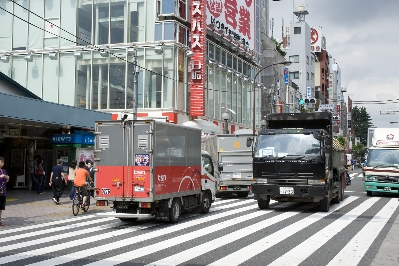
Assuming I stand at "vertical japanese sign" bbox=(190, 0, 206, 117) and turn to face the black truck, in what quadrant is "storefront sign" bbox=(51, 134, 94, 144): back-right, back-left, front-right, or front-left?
front-right

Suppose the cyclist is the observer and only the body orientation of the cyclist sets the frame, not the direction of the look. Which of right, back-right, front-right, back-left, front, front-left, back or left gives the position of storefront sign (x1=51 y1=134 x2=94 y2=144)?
front-left

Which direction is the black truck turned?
toward the camera

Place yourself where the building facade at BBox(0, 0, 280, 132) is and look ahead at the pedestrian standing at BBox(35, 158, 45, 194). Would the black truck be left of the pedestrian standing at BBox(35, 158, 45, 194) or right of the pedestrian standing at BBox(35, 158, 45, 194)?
left

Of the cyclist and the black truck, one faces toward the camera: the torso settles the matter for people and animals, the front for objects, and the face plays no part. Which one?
the black truck

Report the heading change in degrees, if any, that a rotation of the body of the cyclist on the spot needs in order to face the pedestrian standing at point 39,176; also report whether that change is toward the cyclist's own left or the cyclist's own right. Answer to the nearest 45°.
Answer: approximately 45° to the cyclist's own left

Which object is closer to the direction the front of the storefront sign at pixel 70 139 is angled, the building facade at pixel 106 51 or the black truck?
the black truck

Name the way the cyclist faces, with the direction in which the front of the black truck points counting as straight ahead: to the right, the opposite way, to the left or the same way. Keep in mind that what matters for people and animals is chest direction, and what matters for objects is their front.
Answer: the opposite way

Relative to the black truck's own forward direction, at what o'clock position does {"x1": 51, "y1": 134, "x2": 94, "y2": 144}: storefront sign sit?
The storefront sign is roughly at 4 o'clock from the black truck.

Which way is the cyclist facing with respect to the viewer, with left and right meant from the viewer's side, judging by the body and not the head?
facing away from the viewer and to the right of the viewer

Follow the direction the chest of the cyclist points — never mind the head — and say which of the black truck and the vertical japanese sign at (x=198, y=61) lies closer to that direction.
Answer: the vertical japanese sign

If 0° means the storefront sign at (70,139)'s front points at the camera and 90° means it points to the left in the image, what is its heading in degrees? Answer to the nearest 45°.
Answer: approximately 0°
